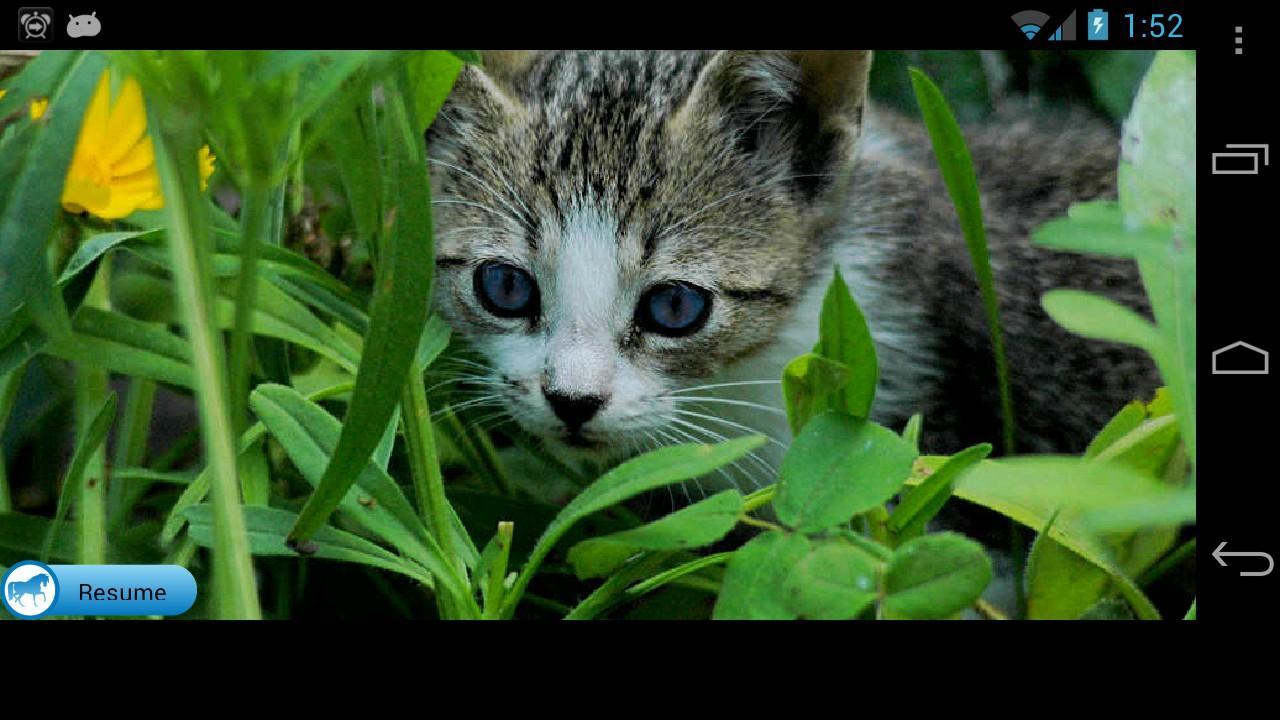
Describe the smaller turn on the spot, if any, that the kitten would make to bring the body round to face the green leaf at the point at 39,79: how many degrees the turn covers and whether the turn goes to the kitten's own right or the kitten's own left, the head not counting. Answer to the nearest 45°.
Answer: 0° — it already faces it

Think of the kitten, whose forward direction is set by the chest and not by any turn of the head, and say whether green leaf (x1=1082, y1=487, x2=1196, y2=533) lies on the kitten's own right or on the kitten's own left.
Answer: on the kitten's own left

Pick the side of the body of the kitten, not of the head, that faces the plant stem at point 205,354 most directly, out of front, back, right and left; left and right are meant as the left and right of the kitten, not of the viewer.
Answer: front

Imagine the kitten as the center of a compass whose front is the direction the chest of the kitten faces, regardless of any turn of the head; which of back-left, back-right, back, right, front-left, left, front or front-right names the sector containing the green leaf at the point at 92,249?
front

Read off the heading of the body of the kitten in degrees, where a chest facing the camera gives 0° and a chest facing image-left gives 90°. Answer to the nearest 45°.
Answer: approximately 45°

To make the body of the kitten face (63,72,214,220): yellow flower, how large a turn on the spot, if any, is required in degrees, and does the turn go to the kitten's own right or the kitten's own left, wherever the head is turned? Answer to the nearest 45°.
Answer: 0° — it already faces it

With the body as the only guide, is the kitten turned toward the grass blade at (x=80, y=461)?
yes
